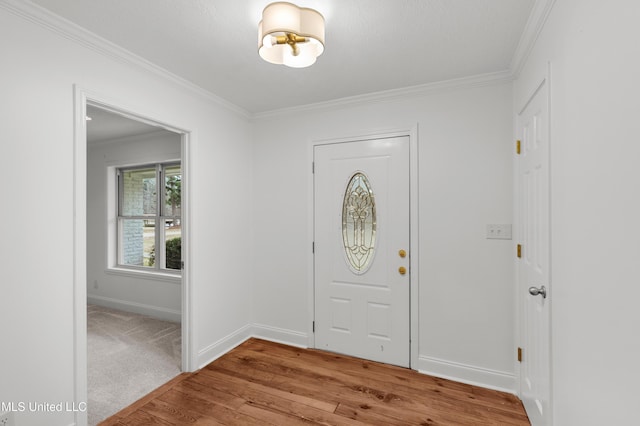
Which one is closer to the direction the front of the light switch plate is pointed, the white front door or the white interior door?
the white interior door

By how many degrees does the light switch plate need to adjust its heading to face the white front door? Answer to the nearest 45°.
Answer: approximately 90° to its right

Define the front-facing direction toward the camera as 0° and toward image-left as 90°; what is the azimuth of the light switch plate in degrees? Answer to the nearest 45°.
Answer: approximately 0°

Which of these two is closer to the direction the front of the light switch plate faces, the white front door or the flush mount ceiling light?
the flush mount ceiling light

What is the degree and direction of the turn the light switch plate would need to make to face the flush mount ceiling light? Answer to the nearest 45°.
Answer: approximately 45° to its right
